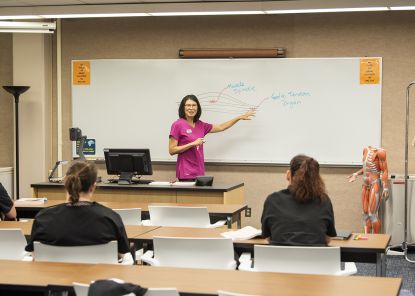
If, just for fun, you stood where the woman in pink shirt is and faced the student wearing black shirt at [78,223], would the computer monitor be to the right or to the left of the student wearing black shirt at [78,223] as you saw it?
right

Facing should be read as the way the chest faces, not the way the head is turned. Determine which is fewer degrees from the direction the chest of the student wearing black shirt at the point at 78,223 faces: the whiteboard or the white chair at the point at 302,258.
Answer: the whiteboard

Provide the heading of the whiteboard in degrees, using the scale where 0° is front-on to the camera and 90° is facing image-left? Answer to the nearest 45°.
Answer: approximately 0°

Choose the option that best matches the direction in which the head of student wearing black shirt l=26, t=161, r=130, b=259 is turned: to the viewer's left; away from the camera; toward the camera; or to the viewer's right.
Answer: away from the camera

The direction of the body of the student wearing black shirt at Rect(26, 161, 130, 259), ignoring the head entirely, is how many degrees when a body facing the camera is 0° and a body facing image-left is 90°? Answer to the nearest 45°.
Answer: approximately 180°

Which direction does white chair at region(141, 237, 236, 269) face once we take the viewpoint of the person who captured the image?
facing away from the viewer

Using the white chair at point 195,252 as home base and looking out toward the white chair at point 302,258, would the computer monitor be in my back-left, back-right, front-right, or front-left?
back-left

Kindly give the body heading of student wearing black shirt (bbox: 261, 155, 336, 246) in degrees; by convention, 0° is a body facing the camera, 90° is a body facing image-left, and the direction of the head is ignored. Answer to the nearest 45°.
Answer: approximately 180°

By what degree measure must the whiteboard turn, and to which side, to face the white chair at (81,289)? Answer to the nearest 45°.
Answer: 0° — it already faces it

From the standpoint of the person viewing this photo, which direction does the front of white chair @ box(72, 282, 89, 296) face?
facing away from the viewer

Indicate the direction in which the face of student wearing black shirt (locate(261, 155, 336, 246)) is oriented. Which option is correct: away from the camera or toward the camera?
away from the camera
